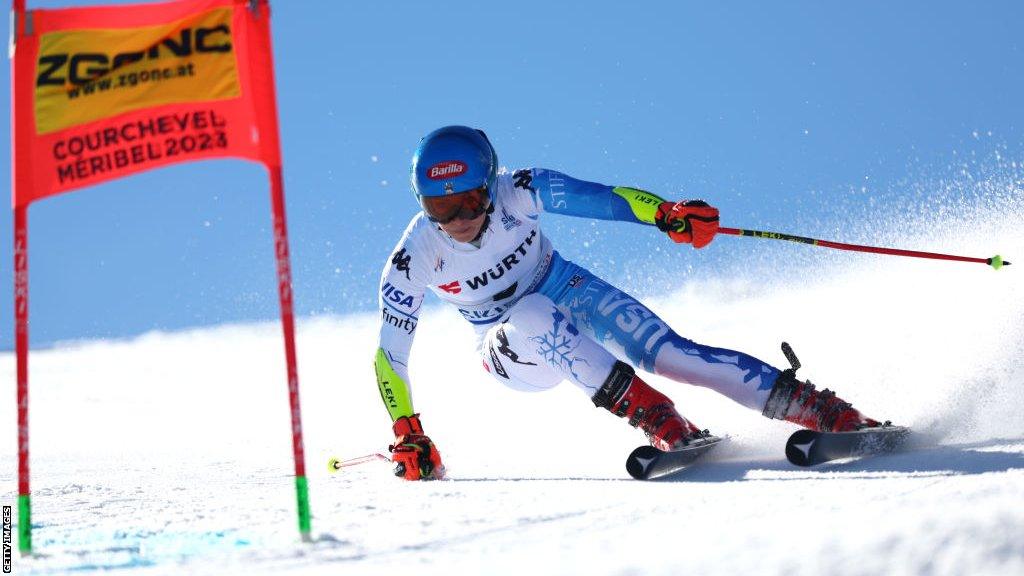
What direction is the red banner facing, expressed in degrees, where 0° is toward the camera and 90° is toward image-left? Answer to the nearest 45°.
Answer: approximately 0°
